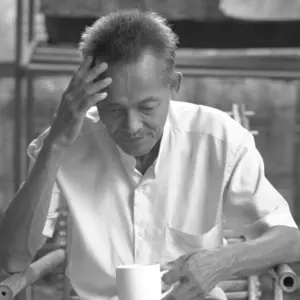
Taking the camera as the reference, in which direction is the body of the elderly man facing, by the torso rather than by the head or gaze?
toward the camera
